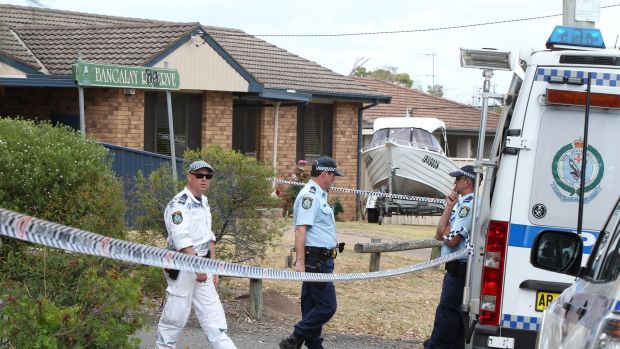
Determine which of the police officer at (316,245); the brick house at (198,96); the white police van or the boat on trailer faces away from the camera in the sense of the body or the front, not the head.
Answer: the white police van

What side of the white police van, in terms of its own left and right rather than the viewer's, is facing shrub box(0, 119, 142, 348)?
left

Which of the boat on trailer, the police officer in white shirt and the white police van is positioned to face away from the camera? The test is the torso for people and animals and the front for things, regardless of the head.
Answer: the white police van

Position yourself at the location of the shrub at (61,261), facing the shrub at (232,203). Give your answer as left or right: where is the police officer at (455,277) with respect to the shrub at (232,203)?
right

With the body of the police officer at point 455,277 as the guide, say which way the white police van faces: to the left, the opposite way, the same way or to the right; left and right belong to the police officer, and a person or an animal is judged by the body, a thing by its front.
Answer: to the right

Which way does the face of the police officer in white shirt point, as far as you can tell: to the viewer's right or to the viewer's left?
to the viewer's right

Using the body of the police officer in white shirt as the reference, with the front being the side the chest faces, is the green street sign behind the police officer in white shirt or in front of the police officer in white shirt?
behind

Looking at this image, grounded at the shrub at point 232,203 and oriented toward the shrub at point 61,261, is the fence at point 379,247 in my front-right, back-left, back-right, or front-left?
back-left

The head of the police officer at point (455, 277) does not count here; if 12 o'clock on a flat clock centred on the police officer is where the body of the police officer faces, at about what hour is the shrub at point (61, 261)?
The shrub is roughly at 11 o'clock from the police officer.

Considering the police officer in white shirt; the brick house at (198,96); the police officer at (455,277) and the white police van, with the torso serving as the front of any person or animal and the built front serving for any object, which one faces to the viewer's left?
the police officer

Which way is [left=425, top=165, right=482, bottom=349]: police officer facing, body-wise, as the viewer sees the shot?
to the viewer's left

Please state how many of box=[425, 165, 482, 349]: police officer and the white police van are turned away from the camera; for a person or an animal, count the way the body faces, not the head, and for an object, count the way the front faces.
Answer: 1

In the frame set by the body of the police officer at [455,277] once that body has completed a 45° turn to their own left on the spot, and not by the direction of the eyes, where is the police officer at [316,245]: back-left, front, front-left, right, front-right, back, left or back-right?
front-right

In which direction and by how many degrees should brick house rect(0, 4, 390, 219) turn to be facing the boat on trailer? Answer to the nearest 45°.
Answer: approximately 90° to its left

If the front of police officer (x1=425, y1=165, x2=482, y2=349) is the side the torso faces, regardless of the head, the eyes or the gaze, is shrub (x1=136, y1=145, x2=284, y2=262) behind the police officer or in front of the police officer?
in front
